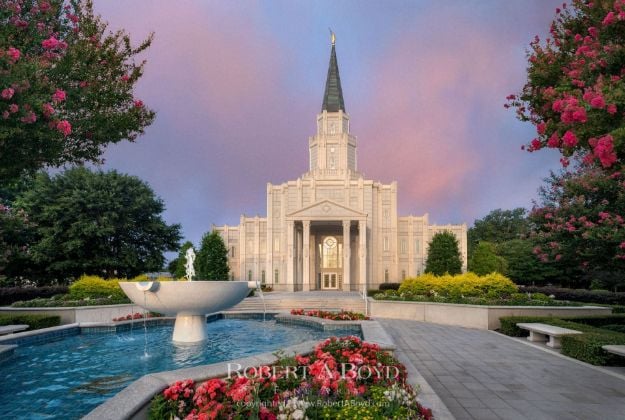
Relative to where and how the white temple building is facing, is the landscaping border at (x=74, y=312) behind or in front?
in front

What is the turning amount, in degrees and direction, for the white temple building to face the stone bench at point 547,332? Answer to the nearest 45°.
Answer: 0° — it already faces it

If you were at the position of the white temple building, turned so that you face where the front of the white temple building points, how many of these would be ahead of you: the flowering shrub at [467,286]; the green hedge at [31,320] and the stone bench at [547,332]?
3

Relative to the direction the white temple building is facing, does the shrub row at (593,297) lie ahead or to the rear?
ahead

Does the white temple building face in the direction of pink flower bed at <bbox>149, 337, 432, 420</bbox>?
yes

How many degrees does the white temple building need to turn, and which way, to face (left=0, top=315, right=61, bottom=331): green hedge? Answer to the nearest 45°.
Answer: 0° — it already faces it

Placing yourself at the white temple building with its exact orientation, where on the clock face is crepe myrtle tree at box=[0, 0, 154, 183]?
The crepe myrtle tree is roughly at 12 o'clock from the white temple building.

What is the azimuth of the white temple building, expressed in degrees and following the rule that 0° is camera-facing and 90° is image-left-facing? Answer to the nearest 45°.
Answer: approximately 0°

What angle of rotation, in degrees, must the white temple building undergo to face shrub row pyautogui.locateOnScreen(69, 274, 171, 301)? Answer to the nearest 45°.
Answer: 0° — it already faces it

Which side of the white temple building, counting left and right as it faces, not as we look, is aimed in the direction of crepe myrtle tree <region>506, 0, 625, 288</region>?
front

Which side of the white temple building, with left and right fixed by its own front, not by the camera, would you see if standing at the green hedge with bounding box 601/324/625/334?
front
